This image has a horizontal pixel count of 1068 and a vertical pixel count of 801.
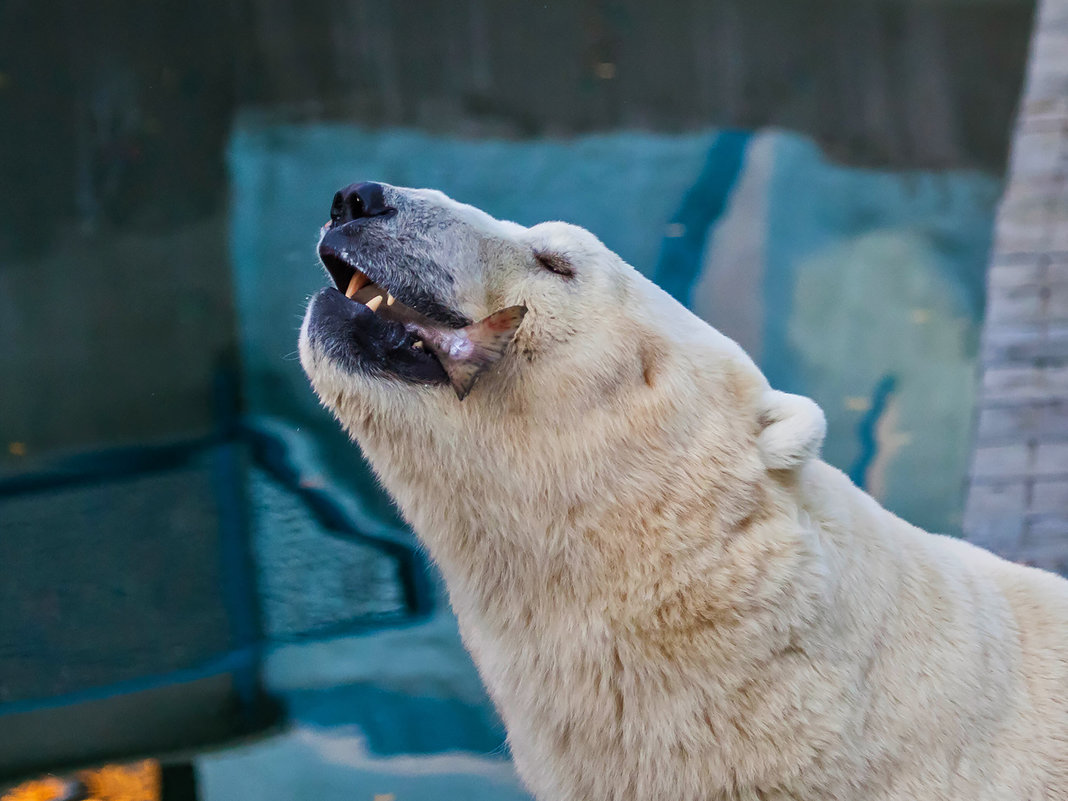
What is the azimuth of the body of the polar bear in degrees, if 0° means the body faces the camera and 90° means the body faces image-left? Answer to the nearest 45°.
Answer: approximately 90°
